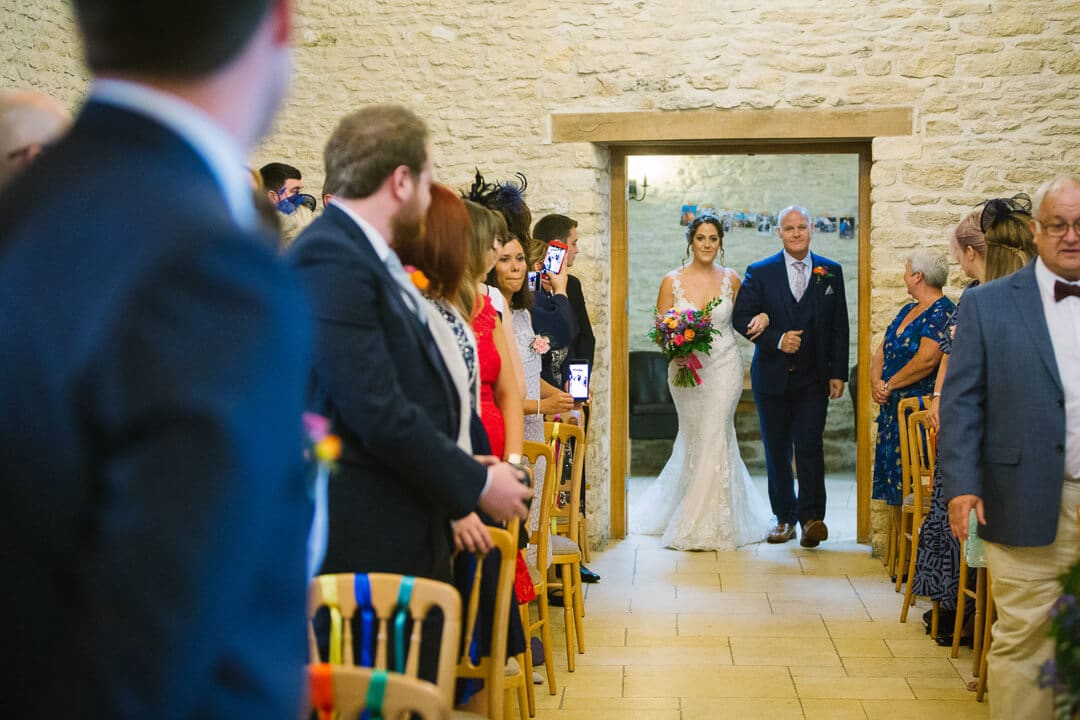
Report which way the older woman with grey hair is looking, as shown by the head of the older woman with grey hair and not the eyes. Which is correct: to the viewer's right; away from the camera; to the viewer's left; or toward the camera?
to the viewer's left

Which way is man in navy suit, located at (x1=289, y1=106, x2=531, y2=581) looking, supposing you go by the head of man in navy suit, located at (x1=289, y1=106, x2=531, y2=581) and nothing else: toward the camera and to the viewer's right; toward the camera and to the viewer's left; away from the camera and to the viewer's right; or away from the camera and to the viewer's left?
away from the camera and to the viewer's right

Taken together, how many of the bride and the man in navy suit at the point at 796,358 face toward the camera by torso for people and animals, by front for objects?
2

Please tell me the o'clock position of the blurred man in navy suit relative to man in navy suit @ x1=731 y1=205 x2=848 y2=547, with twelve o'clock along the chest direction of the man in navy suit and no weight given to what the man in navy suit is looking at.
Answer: The blurred man in navy suit is roughly at 12 o'clock from the man in navy suit.

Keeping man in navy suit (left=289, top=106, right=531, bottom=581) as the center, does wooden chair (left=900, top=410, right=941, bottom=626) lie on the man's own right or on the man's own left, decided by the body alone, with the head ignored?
on the man's own left

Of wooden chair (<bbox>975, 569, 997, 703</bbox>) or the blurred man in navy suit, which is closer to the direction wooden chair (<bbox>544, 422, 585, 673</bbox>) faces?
the blurred man in navy suit

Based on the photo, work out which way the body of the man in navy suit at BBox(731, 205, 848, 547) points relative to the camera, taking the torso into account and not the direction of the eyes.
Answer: toward the camera

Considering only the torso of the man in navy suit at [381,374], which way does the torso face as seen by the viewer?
to the viewer's right

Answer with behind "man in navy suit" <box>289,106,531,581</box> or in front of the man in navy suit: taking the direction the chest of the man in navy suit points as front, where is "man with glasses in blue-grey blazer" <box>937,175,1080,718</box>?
in front

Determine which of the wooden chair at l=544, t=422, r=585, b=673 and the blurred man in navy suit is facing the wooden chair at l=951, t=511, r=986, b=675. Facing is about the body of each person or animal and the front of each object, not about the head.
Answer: the blurred man in navy suit

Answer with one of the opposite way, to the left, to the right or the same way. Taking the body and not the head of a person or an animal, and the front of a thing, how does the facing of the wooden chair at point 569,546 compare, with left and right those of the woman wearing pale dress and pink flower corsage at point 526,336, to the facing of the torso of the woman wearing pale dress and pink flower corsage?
to the right

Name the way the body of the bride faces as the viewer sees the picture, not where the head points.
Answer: toward the camera
